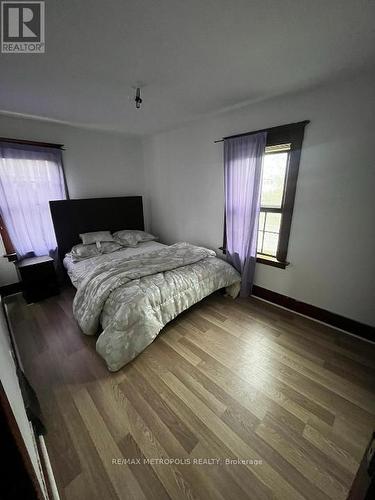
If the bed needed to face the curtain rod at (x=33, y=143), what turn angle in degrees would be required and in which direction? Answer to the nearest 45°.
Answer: approximately 180°

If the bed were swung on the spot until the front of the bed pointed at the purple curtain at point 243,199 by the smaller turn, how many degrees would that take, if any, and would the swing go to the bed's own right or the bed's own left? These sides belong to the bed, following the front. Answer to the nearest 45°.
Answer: approximately 45° to the bed's own left

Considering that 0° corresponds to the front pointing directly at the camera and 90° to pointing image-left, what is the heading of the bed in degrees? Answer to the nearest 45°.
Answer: approximately 315°
